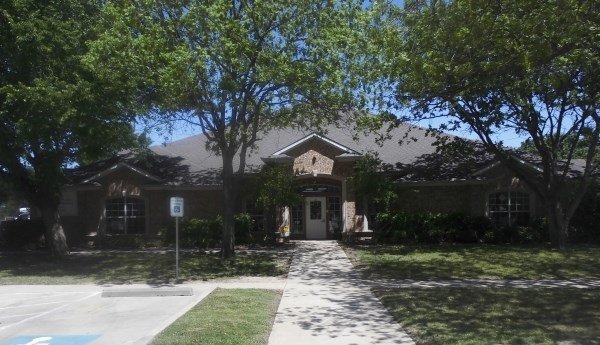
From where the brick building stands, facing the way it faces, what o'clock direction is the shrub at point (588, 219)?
The shrub is roughly at 9 o'clock from the brick building.

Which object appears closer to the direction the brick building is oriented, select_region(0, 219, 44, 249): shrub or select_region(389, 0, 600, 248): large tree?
the large tree

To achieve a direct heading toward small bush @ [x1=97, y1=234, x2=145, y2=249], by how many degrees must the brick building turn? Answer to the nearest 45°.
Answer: approximately 90° to its right

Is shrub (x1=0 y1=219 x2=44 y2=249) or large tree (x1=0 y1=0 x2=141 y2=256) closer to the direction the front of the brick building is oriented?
the large tree

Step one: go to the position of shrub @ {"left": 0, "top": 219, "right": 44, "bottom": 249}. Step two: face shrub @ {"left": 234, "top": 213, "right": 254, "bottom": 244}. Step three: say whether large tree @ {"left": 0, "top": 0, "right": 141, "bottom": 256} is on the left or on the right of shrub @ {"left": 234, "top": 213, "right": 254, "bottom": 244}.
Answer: right

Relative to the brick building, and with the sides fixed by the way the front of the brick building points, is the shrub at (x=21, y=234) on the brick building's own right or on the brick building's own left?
on the brick building's own right

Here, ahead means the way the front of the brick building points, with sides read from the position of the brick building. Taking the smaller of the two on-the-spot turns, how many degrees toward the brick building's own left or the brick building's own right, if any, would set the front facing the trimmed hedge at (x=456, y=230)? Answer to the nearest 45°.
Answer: approximately 90° to the brick building's own left

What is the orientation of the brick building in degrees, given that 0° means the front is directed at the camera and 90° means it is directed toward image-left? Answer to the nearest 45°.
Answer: approximately 0°
